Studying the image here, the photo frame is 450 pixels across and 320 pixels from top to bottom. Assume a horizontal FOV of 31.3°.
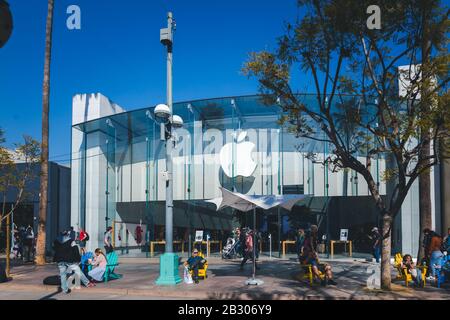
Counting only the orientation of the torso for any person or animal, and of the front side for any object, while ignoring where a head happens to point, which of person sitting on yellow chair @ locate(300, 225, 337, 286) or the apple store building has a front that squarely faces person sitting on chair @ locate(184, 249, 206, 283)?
the apple store building

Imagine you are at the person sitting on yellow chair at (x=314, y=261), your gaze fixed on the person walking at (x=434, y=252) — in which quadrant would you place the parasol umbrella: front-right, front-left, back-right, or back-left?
back-left

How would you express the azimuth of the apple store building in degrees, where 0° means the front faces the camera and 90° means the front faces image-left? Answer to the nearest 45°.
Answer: approximately 0°

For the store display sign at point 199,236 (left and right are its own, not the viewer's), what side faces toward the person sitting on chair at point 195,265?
front

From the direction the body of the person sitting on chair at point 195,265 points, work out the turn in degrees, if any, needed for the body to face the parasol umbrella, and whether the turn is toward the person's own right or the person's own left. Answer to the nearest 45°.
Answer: approximately 135° to the person's own left

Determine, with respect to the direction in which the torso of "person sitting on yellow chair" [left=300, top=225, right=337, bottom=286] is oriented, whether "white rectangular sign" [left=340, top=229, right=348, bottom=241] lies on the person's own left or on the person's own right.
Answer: on the person's own left

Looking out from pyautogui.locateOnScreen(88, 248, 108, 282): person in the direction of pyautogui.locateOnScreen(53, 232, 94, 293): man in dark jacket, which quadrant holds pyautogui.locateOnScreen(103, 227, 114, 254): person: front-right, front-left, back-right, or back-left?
back-right
